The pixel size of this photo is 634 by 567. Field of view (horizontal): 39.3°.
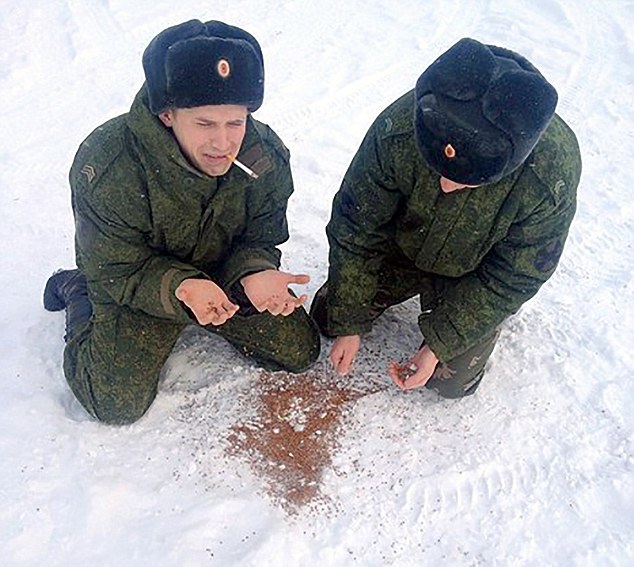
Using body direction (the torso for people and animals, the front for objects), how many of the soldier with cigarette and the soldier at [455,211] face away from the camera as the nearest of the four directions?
0

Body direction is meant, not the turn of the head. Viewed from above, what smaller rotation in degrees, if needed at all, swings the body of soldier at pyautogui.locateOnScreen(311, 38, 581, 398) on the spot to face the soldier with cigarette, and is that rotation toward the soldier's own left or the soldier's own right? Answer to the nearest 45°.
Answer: approximately 45° to the soldier's own right

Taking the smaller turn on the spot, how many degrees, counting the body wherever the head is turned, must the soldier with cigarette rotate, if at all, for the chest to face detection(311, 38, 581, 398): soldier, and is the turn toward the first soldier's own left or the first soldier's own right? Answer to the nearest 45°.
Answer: approximately 45° to the first soldier's own left

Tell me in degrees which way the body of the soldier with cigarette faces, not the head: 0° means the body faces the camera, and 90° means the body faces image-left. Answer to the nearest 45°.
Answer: approximately 315°
